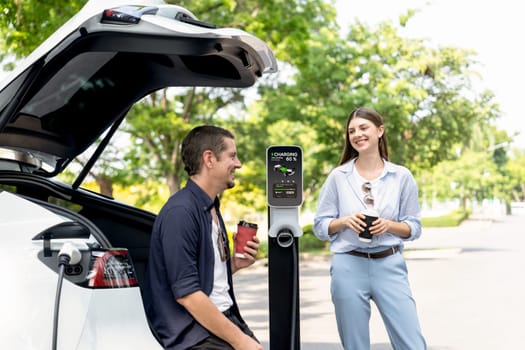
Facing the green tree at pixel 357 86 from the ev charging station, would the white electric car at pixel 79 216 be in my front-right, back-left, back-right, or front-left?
back-left

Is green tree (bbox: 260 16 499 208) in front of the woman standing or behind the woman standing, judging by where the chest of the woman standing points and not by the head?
behind

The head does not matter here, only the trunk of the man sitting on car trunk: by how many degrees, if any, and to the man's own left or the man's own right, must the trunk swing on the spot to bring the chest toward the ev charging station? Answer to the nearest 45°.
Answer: approximately 45° to the man's own left

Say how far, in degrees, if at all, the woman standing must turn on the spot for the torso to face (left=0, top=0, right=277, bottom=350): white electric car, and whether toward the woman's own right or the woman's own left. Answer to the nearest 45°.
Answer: approximately 45° to the woman's own right

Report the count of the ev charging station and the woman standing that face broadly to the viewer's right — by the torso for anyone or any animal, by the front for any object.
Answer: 0

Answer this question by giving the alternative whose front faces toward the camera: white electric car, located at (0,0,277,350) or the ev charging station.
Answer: the ev charging station

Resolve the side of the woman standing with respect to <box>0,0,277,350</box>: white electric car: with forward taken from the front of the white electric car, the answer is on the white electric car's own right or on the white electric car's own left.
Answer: on the white electric car's own right

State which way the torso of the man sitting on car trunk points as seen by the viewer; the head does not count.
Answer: to the viewer's right

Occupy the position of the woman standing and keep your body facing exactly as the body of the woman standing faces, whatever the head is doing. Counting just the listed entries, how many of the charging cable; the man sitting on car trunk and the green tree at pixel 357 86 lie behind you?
1

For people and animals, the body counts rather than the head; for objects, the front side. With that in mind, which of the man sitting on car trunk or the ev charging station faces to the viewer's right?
the man sitting on car trunk

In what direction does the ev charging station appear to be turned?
toward the camera

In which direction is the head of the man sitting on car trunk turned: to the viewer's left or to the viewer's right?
to the viewer's right

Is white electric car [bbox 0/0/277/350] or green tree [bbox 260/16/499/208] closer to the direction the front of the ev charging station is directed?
the white electric car

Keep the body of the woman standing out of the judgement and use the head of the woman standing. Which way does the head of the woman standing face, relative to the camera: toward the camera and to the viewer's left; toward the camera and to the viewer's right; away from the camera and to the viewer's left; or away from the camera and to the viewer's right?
toward the camera and to the viewer's left

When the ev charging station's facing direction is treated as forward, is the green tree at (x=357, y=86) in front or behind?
behind
